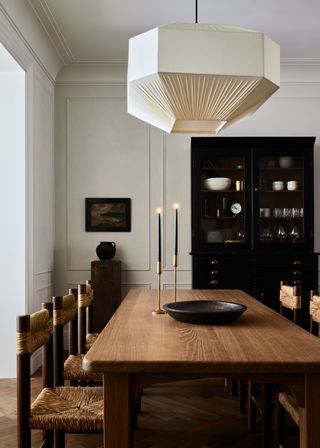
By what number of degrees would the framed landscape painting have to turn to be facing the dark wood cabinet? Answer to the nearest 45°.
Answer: approximately 90° to its left

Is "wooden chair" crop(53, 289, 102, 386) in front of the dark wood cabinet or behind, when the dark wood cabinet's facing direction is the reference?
in front

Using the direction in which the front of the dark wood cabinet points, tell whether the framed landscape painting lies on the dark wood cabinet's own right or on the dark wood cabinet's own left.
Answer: on the dark wood cabinet's own right

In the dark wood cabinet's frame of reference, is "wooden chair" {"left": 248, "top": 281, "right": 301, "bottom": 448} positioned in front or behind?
in front

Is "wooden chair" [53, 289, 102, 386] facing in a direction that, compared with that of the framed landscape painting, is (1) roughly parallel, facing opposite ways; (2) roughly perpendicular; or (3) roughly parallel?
roughly perpendicular

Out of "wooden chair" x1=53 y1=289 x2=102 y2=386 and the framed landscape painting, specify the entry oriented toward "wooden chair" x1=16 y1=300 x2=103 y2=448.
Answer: the framed landscape painting

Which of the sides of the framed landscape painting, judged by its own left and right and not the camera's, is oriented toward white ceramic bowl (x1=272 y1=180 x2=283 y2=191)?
left

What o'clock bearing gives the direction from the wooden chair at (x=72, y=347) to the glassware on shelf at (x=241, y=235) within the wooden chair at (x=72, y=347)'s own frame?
The glassware on shelf is roughly at 10 o'clock from the wooden chair.

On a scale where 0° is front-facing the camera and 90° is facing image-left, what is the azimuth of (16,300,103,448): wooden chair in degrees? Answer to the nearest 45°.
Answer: approximately 270°

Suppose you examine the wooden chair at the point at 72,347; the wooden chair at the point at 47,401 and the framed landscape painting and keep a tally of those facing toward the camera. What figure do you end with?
1

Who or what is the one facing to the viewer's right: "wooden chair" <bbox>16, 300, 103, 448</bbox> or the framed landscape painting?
the wooden chair
